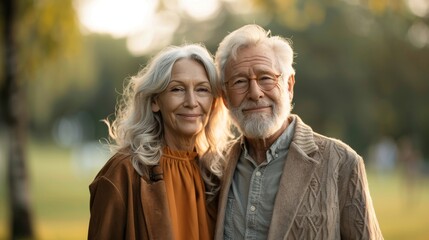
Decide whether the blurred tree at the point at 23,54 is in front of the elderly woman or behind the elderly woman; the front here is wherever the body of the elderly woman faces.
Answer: behind

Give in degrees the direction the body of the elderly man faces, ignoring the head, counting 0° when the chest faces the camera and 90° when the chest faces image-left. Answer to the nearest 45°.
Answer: approximately 45°

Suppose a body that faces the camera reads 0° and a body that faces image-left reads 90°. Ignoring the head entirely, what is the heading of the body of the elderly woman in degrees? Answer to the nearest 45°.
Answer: approximately 315°

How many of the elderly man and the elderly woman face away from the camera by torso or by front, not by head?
0

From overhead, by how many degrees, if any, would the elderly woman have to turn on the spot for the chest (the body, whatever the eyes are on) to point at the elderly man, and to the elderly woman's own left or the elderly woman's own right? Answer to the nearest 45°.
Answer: approximately 45° to the elderly woman's own left

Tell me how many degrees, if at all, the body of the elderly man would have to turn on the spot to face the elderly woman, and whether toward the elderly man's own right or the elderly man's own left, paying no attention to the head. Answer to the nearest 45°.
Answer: approximately 45° to the elderly man's own right
